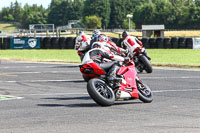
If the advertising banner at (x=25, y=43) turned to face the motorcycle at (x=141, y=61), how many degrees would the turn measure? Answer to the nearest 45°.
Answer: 0° — it already faces it

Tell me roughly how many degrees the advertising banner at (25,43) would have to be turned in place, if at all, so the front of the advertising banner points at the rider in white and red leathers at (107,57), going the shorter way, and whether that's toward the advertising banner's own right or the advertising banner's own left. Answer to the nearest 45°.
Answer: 0° — it already faces them

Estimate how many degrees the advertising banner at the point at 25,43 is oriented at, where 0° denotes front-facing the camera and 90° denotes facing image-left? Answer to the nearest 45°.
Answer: approximately 0°
